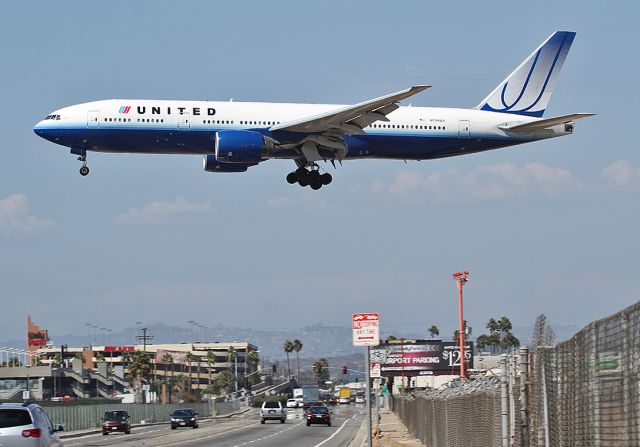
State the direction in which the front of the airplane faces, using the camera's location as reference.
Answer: facing to the left of the viewer

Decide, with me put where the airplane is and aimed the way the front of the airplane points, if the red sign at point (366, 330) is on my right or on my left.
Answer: on my left

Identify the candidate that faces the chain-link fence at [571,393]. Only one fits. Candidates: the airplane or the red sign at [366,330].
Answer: the red sign

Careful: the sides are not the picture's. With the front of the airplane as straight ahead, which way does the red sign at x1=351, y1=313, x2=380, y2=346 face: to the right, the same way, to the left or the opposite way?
to the left

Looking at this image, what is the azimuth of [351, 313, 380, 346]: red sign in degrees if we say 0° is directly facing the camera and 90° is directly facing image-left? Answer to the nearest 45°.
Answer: approximately 0°

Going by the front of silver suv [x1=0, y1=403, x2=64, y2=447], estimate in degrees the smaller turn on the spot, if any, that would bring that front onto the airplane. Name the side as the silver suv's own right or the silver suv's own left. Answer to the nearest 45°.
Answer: approximately 45° to the silver suv's own left

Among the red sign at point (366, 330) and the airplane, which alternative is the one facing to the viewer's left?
the airplane

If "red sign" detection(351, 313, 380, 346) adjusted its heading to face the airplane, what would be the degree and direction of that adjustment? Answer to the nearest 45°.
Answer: approximately 180°

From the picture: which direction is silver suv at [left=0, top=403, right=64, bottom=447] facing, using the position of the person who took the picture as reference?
facing away from the viewer and to the right of the viewer
